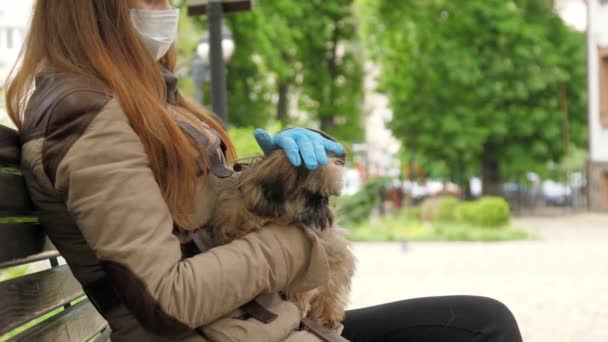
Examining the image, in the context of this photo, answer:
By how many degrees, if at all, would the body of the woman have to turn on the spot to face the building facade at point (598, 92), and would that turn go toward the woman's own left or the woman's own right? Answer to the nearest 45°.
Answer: approximately 45° to the woman's own left

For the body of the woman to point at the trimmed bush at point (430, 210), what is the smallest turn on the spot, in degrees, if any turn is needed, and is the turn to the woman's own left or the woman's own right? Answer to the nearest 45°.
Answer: approximately 90° to the woman's own left

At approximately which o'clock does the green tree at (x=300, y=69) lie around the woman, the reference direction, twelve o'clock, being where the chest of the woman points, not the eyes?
The green tree is roughly at 9 o'clock from the woman.

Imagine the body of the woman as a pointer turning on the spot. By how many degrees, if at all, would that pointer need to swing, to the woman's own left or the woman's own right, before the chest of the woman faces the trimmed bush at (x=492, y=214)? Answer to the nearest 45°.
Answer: approximately 90° to the woman's own left

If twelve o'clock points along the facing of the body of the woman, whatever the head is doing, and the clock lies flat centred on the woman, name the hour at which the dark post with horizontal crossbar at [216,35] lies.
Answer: The dark post with horizontal crossbar is roughly at 9 o'clock from the woman.

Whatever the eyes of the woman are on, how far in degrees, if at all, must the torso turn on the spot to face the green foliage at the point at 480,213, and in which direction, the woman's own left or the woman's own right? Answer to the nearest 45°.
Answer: approximately 90° to the woman's own left

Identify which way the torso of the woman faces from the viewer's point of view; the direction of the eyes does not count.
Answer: to the viewer's right

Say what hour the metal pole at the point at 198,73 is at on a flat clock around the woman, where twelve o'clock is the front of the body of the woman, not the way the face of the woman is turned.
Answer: The metal pole is roughly at 9 o'clock from the woman.
